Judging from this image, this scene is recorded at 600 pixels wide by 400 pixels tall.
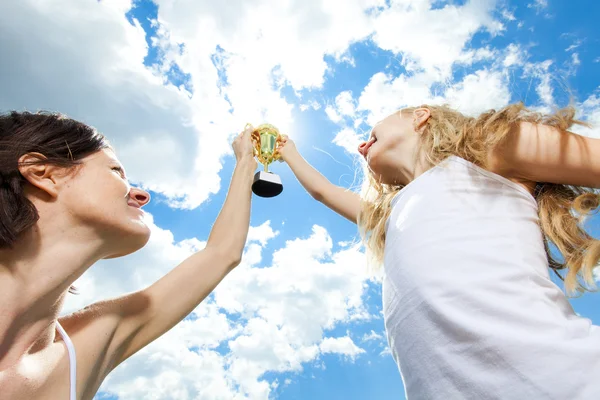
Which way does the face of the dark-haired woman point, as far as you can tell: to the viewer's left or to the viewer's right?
to the viewer's right

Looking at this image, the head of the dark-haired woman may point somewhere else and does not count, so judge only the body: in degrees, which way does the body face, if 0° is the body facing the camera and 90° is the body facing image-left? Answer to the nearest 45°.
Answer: approximately 315°

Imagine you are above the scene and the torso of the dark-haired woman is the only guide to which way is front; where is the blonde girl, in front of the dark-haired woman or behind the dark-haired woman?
in front

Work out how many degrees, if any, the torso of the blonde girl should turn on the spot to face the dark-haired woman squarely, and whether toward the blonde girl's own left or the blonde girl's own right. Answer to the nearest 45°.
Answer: approximately 45° to the blonde girl's own right

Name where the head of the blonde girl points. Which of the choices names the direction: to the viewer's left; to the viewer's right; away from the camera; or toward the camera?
to the viewer's left

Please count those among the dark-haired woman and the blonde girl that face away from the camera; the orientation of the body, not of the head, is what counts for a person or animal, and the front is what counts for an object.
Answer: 0
